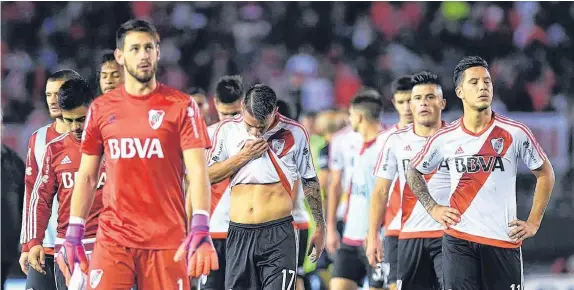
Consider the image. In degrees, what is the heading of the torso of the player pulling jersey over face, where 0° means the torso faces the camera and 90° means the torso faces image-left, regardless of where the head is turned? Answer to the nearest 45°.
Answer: approximately 0°

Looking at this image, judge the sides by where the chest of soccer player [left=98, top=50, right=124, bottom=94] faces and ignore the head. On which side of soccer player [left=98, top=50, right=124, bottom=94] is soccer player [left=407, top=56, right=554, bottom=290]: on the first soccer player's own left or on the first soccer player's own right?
on the first soccer player's own left

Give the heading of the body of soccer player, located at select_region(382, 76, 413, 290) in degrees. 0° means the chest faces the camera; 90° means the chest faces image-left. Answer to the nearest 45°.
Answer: approximately 315°

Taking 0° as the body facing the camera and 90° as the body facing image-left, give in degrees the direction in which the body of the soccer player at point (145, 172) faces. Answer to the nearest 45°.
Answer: approximately 0°
